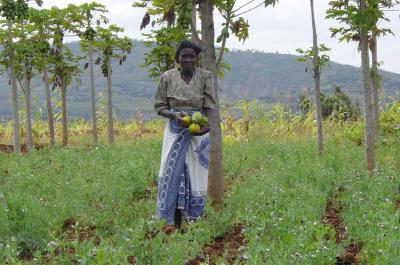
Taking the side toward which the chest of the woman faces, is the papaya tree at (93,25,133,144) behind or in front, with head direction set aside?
behind

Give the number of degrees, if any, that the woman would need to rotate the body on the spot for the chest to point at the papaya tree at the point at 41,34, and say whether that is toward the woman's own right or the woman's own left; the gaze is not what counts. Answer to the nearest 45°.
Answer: approximately 180°

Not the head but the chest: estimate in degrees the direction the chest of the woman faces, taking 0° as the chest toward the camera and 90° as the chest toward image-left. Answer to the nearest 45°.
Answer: approximately 0°

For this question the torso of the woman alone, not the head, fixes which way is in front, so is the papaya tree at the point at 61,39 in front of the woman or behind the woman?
behind

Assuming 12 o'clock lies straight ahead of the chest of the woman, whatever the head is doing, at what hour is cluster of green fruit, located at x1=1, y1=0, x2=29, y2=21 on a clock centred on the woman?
The cluster of green fruit is roughly at 5 o'clock from the woman.

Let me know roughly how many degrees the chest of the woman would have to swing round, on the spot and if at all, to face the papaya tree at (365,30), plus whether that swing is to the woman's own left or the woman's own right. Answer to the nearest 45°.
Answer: approximately 135° to the woman's own left
